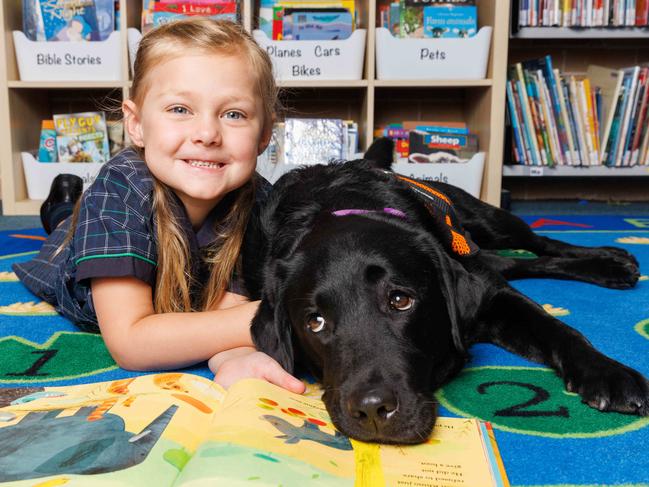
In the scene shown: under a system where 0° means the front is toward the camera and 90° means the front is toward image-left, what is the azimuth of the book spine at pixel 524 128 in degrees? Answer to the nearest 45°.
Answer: approximately 0°

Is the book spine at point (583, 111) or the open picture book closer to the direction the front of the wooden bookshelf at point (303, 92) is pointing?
the open picture book

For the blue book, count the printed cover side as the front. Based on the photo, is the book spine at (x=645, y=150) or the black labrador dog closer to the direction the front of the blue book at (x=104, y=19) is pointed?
the black labrador dog

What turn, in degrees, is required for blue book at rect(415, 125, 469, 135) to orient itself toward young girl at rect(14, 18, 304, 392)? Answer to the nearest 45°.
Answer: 0° — it already faces them
